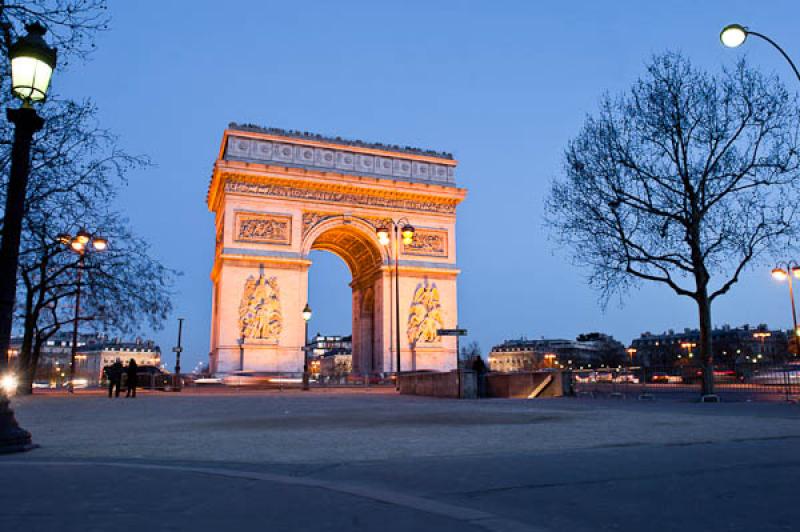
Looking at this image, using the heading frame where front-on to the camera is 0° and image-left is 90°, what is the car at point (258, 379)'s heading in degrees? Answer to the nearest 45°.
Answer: approximately 270°

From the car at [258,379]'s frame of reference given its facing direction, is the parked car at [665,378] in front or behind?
in front

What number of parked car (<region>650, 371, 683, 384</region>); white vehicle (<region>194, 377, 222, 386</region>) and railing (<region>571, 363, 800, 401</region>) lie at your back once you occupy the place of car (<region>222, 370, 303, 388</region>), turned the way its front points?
1

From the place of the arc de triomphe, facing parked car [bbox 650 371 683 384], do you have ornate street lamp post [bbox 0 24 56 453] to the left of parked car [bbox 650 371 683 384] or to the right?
right

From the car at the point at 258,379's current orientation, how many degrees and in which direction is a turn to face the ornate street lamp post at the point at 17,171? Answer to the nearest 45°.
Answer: approximately 90° to its right

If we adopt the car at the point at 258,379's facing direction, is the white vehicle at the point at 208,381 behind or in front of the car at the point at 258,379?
behind

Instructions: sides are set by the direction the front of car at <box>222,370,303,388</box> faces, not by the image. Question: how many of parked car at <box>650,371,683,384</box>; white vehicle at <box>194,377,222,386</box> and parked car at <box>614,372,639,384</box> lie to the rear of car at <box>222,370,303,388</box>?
1
